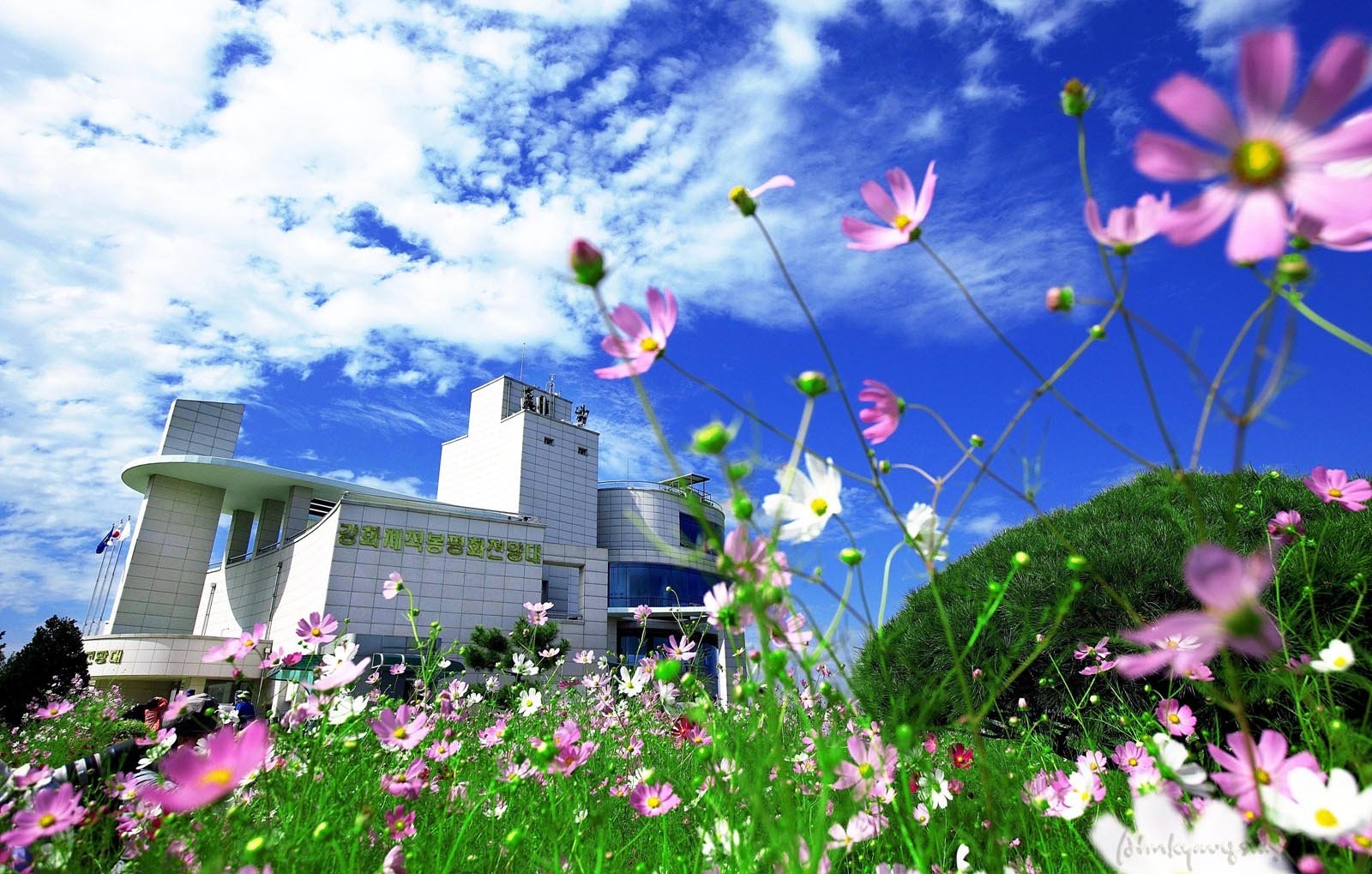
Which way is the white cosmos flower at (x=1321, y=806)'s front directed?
toward the camera

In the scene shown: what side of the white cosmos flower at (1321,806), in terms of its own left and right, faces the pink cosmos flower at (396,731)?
right

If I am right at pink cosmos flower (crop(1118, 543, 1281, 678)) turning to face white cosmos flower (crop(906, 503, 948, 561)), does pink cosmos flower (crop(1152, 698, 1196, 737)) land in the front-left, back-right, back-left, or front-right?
front-right

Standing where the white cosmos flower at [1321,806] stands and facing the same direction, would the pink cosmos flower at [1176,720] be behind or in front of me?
behind

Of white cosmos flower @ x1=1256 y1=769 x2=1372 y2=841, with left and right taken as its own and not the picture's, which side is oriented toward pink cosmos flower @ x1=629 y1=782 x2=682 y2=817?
right

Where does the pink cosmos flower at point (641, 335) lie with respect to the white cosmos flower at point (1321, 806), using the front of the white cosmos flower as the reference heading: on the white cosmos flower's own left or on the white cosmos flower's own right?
on the white cosmos flower's own right

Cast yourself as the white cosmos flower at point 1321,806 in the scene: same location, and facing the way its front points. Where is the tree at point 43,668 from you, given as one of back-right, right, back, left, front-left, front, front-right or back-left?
right

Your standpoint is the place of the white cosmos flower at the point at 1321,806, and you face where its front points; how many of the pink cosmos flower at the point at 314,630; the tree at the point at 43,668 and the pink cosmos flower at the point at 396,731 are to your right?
3

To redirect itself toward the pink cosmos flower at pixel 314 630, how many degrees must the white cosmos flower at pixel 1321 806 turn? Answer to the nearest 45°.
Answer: approximately 90° to its right

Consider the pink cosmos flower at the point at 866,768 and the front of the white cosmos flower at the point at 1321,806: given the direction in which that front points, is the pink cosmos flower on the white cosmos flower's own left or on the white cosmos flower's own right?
on the white cosmos flower's own right
